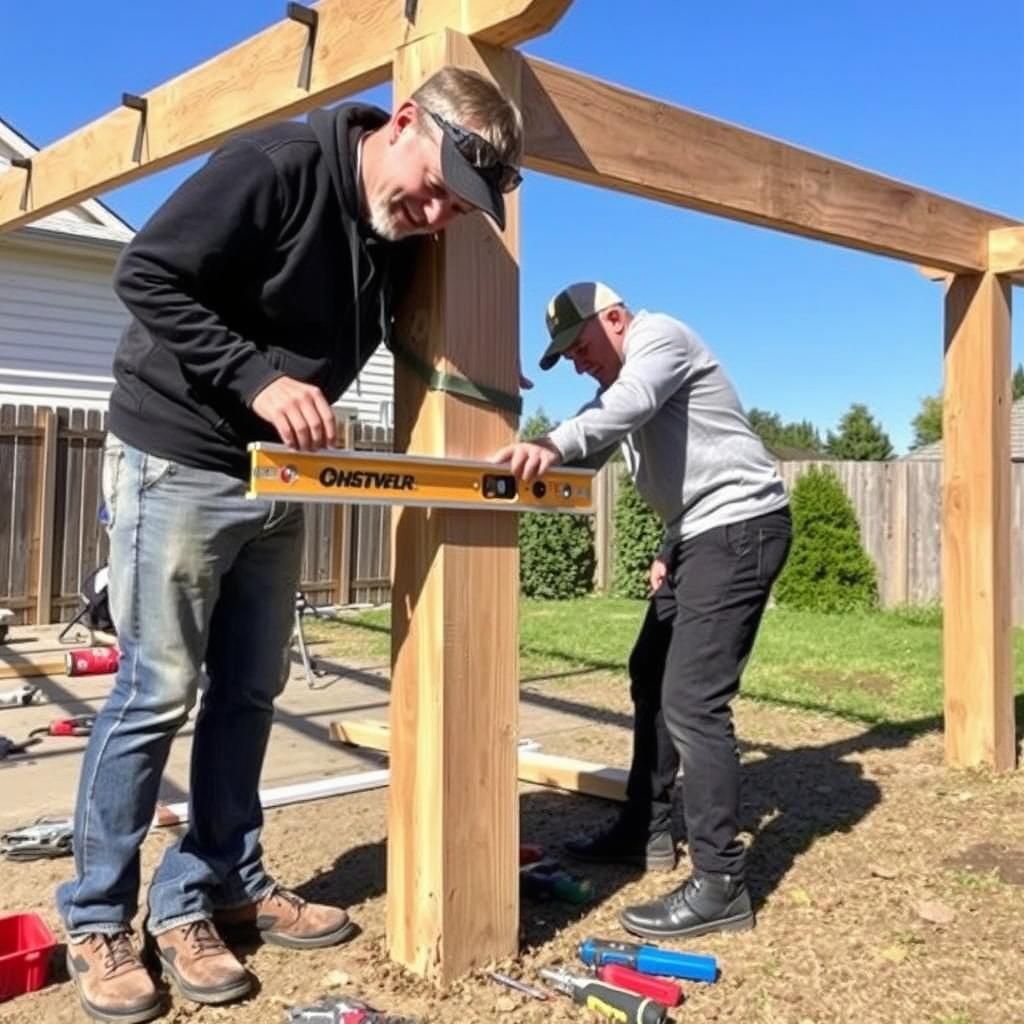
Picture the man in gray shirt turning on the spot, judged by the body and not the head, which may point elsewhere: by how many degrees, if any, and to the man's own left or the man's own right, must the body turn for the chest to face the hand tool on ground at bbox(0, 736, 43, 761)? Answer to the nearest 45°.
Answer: approximately 45° to the man's own right

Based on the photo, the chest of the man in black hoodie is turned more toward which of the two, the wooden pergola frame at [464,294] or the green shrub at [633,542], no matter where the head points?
the wooden pergola frame

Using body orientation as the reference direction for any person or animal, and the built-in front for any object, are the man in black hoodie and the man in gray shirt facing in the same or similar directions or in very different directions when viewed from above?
very different directions

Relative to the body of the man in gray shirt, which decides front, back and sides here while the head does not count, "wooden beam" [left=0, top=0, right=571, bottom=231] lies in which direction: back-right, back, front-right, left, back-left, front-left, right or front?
front

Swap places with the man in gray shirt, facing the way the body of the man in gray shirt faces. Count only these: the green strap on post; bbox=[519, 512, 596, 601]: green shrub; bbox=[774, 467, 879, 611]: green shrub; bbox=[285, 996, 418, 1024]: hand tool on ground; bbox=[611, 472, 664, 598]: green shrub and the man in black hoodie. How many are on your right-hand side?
3

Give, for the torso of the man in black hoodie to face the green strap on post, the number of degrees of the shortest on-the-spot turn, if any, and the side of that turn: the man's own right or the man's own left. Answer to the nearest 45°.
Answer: approximately 45° to the man's own left

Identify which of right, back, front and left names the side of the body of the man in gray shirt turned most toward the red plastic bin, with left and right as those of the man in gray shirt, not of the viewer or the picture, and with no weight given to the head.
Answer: front

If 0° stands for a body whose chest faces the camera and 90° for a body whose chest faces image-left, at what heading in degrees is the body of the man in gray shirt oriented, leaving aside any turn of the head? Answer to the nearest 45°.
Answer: approximately 90°

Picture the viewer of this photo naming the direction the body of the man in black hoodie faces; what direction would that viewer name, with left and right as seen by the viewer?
facing the viewer and to the right of the viewer

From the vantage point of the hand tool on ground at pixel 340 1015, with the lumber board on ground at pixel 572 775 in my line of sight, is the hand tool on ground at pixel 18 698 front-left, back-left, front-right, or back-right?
front-left

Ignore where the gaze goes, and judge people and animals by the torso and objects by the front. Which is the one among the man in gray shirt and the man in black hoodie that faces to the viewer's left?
the man in gray shirt

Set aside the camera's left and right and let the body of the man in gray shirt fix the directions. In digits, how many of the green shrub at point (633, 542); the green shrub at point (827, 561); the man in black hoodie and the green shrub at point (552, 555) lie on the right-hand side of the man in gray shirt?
3

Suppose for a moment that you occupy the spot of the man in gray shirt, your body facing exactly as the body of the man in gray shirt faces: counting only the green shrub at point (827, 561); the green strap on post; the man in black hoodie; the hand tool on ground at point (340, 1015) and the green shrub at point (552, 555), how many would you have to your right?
2

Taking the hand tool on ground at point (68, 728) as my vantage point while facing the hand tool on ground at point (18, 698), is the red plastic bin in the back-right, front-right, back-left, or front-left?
back-left

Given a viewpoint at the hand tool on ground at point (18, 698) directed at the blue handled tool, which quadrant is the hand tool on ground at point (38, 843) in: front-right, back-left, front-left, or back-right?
front-right
